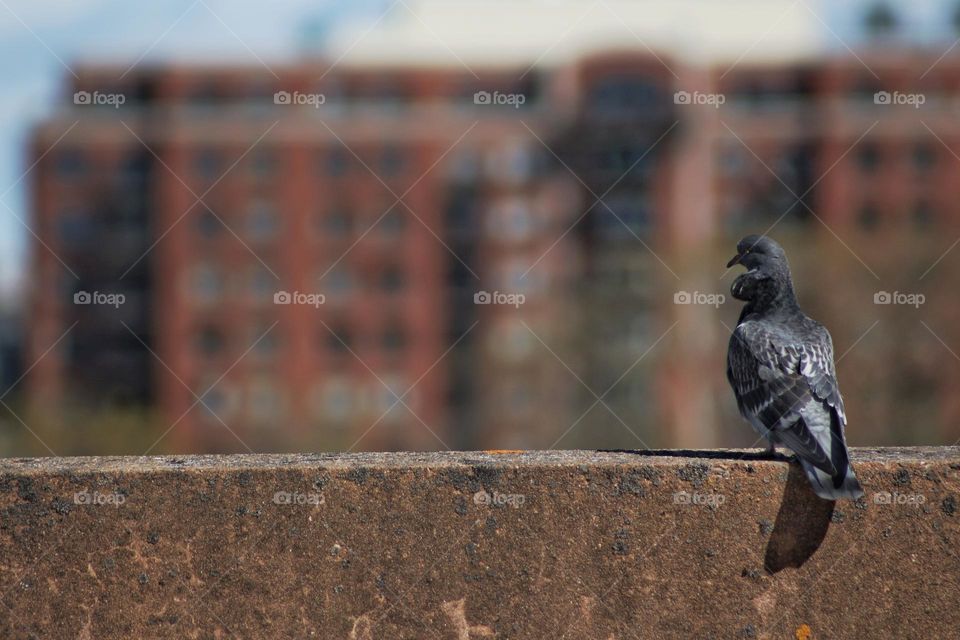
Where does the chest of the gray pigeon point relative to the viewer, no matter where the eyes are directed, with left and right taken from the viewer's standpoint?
facing away from the viewer and to the left of the viewer
